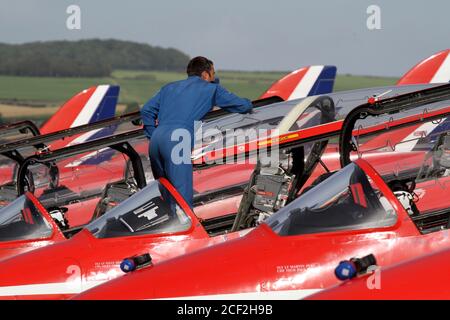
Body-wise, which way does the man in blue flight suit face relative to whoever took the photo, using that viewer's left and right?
facing away from the viewer and to the right of the viewer

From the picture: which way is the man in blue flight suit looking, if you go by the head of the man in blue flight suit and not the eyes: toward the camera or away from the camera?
away from the camera
